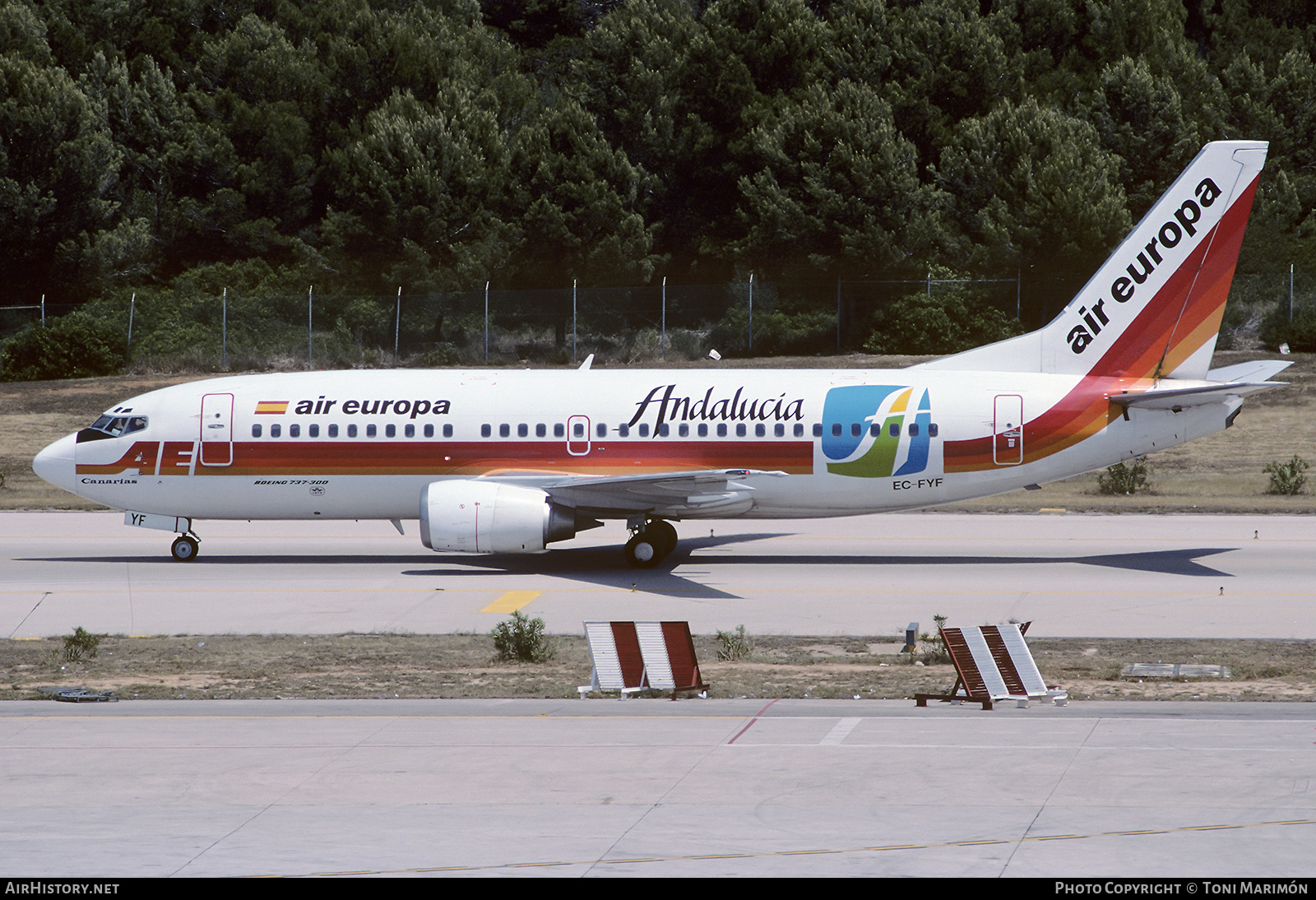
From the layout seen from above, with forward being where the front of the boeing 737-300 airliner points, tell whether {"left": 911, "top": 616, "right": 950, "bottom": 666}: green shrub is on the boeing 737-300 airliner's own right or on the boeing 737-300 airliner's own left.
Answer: on the boeing 737-300 airliner's own left

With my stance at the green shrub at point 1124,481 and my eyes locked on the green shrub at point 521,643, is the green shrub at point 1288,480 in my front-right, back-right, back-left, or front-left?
back-left

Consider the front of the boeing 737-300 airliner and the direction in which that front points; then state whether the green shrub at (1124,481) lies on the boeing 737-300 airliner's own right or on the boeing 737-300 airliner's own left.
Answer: on the boeing 737-300 airliner's own right

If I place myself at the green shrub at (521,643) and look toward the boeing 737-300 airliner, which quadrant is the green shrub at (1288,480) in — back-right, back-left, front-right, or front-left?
front-right

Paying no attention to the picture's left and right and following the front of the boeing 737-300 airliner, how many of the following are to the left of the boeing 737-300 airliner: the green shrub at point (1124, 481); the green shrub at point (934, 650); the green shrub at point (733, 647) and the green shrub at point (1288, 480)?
2

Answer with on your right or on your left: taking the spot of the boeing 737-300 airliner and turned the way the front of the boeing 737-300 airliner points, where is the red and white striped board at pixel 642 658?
on your left

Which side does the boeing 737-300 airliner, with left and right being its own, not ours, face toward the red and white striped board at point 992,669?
left

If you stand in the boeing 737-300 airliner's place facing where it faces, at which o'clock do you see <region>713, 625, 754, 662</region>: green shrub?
The green shrub is roughly at 9 o'clock from the boeing 737-300 airliner.

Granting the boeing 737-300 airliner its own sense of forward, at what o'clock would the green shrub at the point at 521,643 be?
The green shrub is roughly at 10 o'clock from the boeing 737-300 airliner.

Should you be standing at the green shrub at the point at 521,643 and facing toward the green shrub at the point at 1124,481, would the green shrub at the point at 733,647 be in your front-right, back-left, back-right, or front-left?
front-right

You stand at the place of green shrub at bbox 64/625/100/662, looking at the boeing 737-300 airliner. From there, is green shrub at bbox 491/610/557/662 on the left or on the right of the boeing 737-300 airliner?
right

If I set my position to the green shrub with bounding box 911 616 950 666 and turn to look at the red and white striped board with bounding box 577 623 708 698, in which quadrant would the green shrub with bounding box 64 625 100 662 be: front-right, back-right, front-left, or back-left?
front-right

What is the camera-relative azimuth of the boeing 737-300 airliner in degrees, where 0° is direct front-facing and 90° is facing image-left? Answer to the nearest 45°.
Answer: approximately 90°
